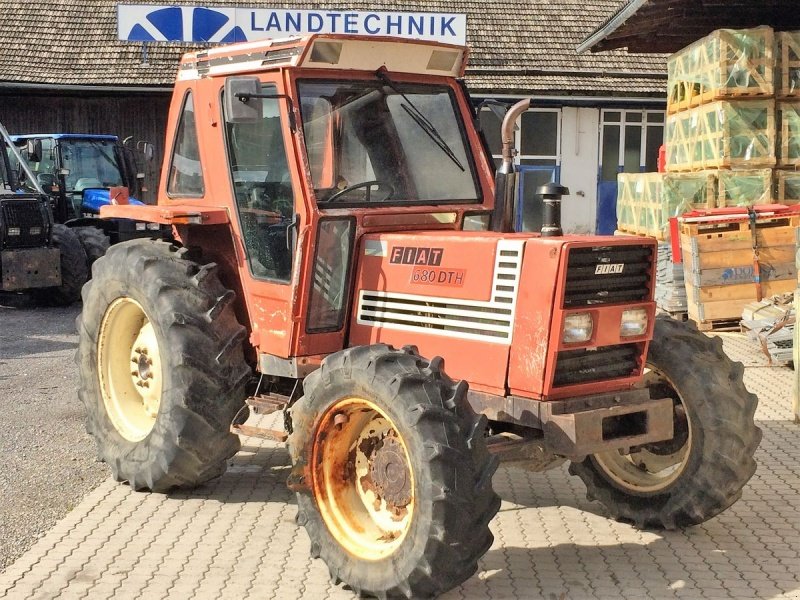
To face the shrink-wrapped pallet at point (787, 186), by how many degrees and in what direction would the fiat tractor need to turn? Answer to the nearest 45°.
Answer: approximately 90° to its left

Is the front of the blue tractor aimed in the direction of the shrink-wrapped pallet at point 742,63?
yes

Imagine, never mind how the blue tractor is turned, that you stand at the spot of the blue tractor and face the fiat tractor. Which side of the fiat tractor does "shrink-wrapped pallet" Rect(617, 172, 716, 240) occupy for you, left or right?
left

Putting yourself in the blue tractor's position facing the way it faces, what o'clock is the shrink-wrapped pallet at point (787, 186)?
The shrink-wrapped pallet is roughly at 12 o'clock from the blue tractor.

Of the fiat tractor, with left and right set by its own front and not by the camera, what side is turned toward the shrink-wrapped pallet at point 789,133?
left

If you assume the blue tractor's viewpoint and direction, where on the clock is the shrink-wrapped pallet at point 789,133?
The shrink-wrapped pallet is roughly at 12 o'clock from the blue tractor.

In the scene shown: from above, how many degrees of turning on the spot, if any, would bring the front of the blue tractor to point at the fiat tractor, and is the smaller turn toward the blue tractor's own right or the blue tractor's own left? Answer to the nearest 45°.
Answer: approximately 45° to the blue tractor's own right

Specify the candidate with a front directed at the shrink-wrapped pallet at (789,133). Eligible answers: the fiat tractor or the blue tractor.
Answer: the blue tractor

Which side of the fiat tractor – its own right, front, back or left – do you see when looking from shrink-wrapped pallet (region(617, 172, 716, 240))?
left

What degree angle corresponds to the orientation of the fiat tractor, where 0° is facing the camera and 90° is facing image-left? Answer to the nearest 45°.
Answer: approximately 315°

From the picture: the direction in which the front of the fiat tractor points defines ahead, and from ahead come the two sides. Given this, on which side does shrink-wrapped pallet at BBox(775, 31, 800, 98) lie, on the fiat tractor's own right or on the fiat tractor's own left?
on the fiat tractor's own left

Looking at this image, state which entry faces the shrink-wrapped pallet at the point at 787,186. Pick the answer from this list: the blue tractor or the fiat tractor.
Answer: the blue tractor
